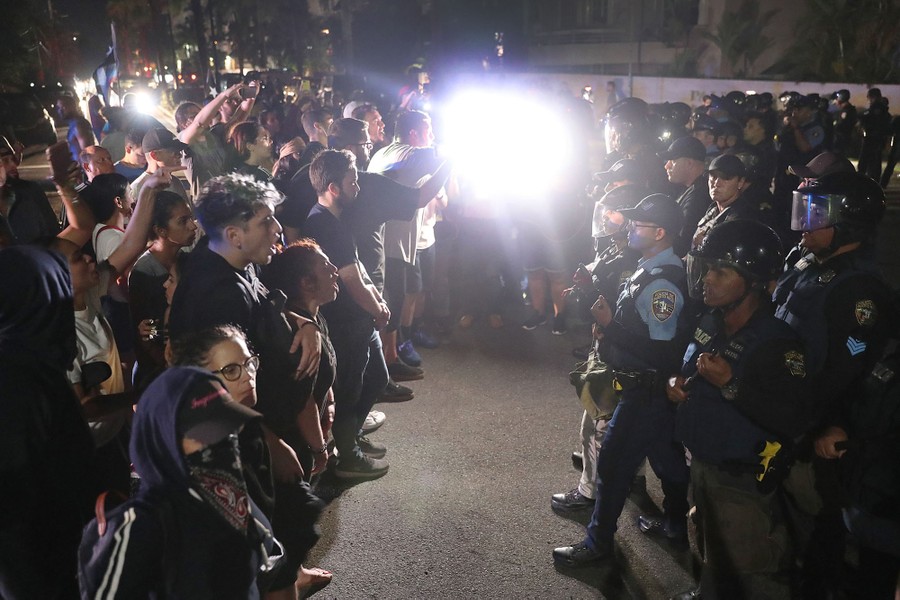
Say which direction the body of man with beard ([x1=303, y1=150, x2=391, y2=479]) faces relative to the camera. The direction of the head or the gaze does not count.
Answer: to the viewer's right

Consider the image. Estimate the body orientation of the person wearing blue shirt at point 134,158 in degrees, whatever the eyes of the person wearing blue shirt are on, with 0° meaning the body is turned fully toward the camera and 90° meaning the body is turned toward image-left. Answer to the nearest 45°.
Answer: approximately 270°

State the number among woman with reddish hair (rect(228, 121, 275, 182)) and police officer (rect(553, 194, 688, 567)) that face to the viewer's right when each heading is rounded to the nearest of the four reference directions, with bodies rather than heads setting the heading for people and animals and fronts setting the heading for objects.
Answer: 1

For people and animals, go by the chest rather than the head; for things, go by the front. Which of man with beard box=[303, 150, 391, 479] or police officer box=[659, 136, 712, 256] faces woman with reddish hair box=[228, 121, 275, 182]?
the police officer

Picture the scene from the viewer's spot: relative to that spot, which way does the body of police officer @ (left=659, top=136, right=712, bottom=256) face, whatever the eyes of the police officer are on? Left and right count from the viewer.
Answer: facing to the left of the viewer

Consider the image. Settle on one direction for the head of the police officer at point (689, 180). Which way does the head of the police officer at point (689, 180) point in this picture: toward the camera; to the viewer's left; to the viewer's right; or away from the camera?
to the viewer's left

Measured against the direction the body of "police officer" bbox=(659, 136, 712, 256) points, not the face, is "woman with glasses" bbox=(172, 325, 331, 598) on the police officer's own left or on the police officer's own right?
on the police officer's own left

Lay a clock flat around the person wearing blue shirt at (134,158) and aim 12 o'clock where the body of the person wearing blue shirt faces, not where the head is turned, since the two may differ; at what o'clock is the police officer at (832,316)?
The police officer is roughly at 2 o'clock from the person wearing blue shirt.

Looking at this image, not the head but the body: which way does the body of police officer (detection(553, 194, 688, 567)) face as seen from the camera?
to the viewer's left

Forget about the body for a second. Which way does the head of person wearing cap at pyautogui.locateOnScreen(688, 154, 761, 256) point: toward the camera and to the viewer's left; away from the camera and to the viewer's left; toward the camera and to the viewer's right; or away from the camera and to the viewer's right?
toward the camera and to the viewer's left

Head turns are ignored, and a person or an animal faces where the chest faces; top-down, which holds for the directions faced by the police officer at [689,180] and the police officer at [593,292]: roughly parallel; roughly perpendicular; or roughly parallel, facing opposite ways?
roughly parallel

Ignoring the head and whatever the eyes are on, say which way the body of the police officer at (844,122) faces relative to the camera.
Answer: to the viewer's left

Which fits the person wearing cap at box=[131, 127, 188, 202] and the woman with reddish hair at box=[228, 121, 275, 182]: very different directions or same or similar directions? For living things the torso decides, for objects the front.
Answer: same or similar directions

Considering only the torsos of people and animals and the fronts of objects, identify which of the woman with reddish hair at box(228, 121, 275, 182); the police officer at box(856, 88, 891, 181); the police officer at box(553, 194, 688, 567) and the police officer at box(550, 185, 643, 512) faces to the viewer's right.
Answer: the woman with reddish hair

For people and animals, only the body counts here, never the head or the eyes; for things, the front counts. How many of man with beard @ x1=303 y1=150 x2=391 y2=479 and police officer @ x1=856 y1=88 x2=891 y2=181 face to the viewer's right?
1

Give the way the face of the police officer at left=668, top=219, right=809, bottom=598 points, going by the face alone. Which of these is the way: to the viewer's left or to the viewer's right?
to the viewer's left

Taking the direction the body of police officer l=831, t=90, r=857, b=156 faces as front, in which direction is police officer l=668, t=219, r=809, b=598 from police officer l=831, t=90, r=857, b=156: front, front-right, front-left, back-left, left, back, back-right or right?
left
